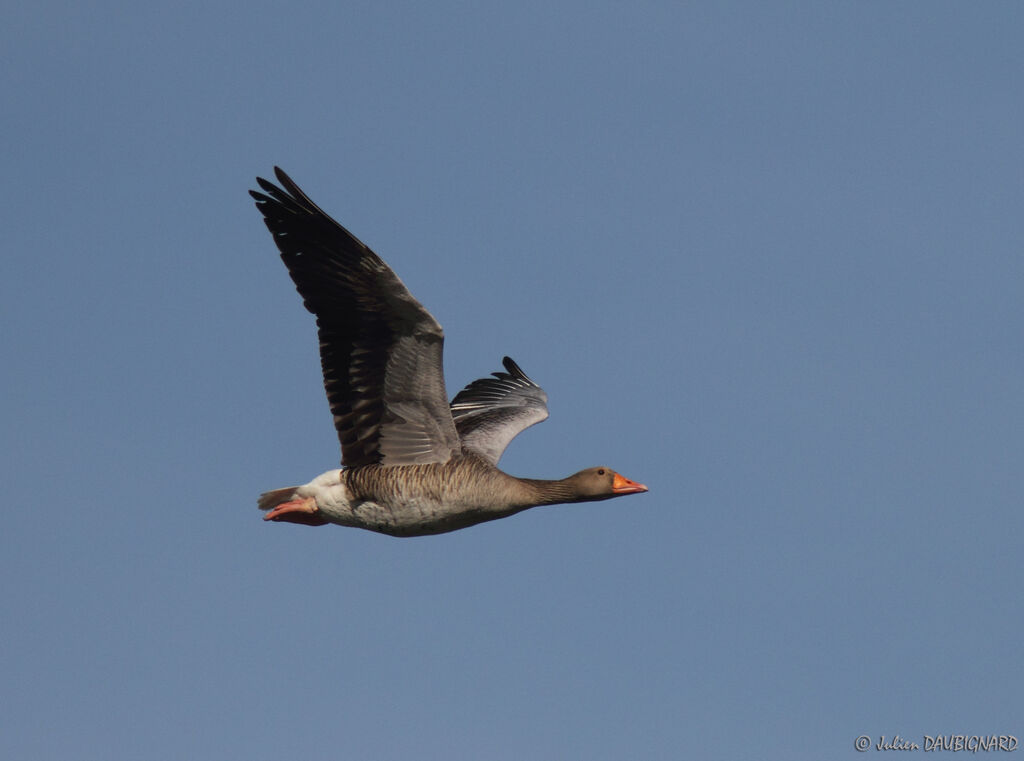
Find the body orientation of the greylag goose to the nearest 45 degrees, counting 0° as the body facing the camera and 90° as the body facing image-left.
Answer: approximately 270°
